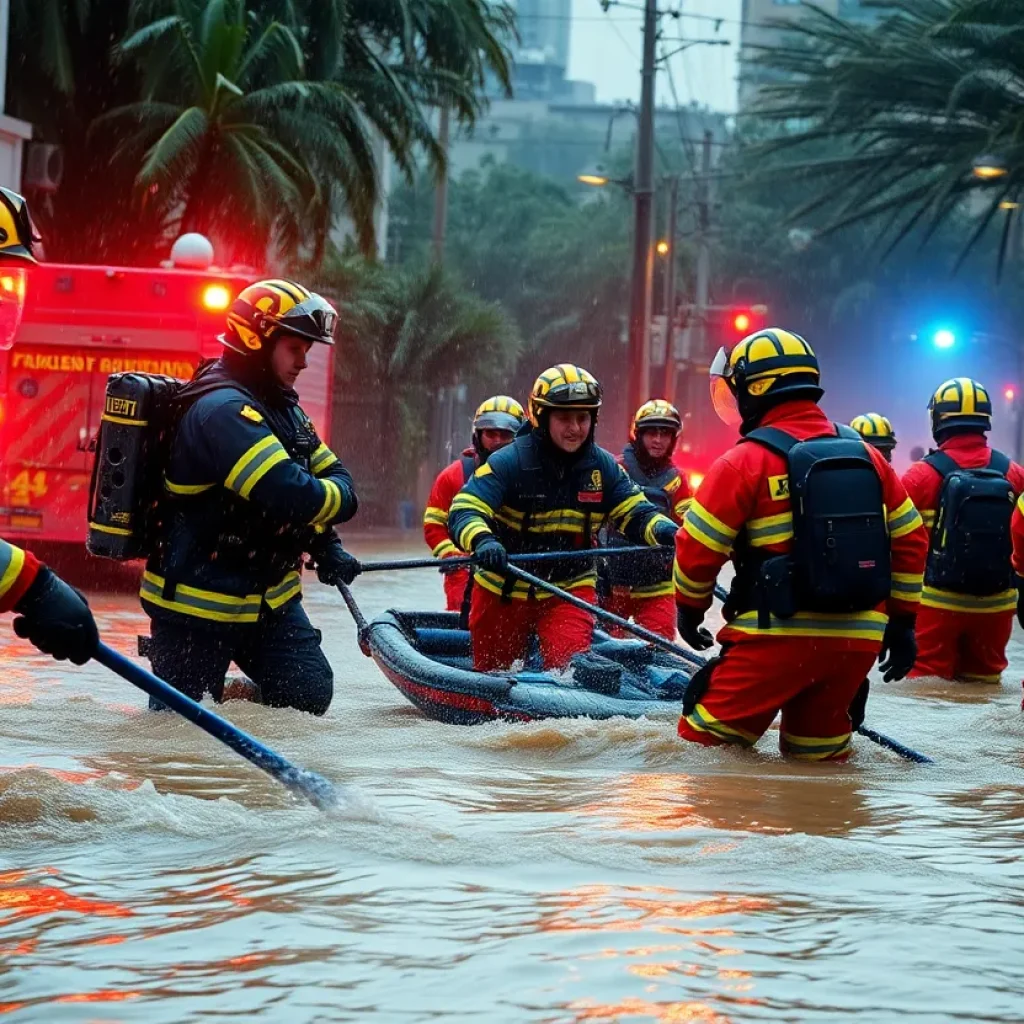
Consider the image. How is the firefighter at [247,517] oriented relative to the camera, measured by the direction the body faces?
to the viewer's right

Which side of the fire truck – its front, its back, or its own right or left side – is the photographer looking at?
back

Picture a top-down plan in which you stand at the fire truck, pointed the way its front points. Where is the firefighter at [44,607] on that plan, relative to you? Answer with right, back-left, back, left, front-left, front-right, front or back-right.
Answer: back

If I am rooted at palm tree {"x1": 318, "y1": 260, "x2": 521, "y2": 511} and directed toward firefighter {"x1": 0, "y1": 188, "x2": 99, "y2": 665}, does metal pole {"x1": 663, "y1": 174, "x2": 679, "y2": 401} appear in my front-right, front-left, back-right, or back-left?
back-left

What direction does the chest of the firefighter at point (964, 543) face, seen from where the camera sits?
away from the camera

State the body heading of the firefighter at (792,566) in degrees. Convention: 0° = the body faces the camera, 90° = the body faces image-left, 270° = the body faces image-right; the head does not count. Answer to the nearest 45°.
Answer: approximately 135°

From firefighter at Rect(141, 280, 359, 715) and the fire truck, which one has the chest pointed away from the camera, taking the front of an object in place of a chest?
the fire truck
